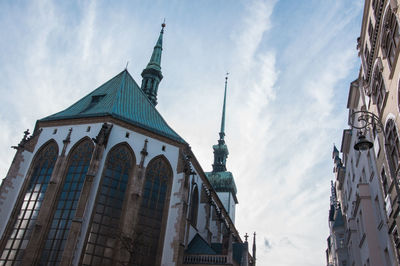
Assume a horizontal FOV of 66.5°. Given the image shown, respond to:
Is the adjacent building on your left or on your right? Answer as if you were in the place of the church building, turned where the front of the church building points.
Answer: on your right

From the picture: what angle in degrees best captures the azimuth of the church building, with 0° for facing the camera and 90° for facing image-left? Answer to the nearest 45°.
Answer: approximately 225°
